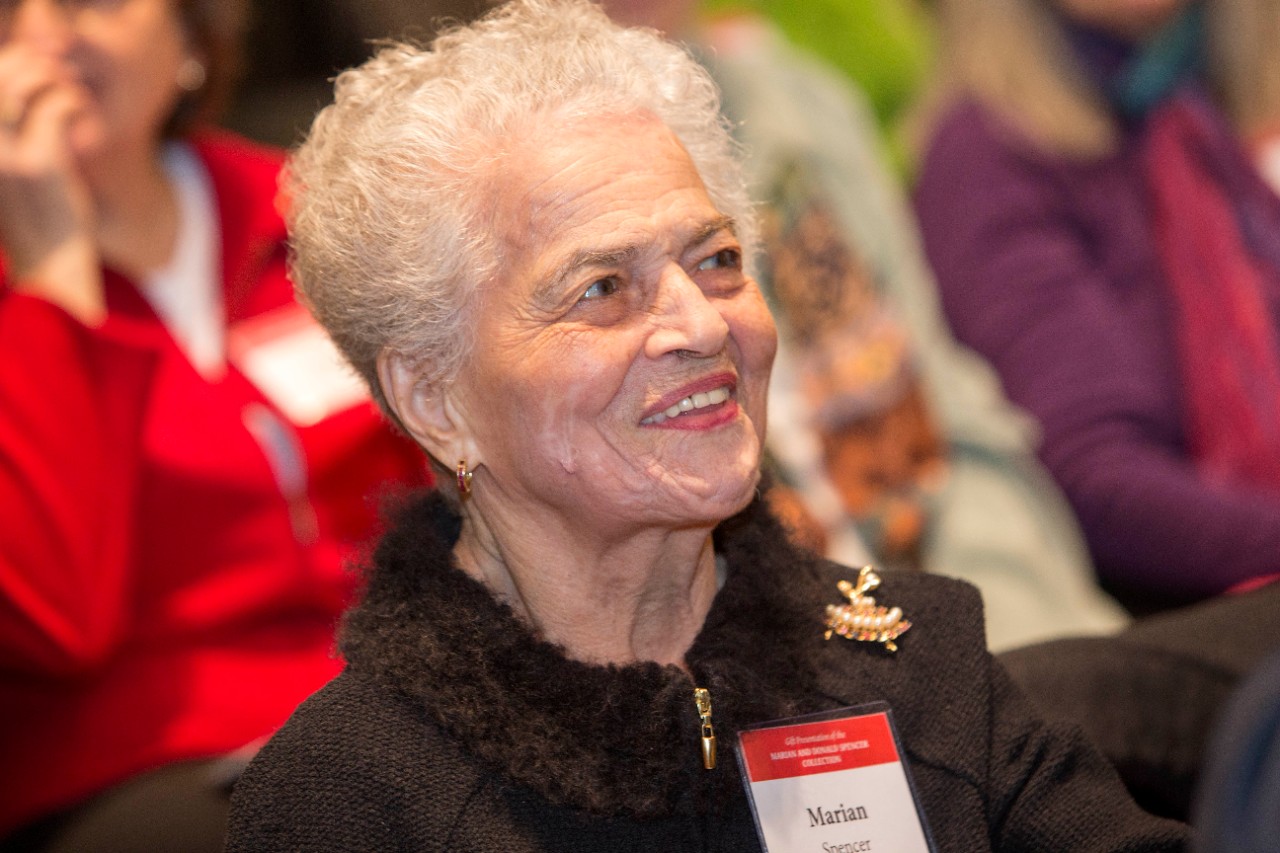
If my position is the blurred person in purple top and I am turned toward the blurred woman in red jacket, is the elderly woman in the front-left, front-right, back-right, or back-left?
front-left

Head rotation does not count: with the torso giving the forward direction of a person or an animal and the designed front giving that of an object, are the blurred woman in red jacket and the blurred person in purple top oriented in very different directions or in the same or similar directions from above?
same or similar directions

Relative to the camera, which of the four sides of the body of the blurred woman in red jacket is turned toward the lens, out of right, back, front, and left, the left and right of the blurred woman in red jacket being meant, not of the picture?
front

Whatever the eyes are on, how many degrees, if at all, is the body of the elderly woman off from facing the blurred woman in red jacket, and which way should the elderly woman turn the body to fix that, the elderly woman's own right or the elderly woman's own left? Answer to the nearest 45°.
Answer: approximately 180°

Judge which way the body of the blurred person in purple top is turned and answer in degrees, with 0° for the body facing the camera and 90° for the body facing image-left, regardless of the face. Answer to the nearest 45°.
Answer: approximately 315°

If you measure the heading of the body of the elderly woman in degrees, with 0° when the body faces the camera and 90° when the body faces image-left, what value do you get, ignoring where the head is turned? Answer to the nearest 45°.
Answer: approximately 315°

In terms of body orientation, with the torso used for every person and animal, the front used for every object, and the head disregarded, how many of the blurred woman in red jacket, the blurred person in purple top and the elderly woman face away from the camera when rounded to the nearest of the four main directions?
0

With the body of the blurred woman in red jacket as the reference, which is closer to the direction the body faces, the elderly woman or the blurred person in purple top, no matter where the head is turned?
the elderly woman

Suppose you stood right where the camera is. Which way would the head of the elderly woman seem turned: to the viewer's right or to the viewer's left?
to the viewer's right

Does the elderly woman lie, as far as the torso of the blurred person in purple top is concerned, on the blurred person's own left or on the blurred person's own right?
on the blurred person's own right

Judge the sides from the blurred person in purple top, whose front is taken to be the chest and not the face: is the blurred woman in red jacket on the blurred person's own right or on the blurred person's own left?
on the blurred person's own right

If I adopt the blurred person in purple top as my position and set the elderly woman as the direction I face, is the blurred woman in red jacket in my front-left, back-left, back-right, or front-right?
front-right

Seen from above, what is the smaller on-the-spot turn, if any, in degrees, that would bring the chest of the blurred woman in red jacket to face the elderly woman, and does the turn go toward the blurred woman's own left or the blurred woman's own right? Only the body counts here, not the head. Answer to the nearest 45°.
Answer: approximately 45° to the blurred woman's own left
